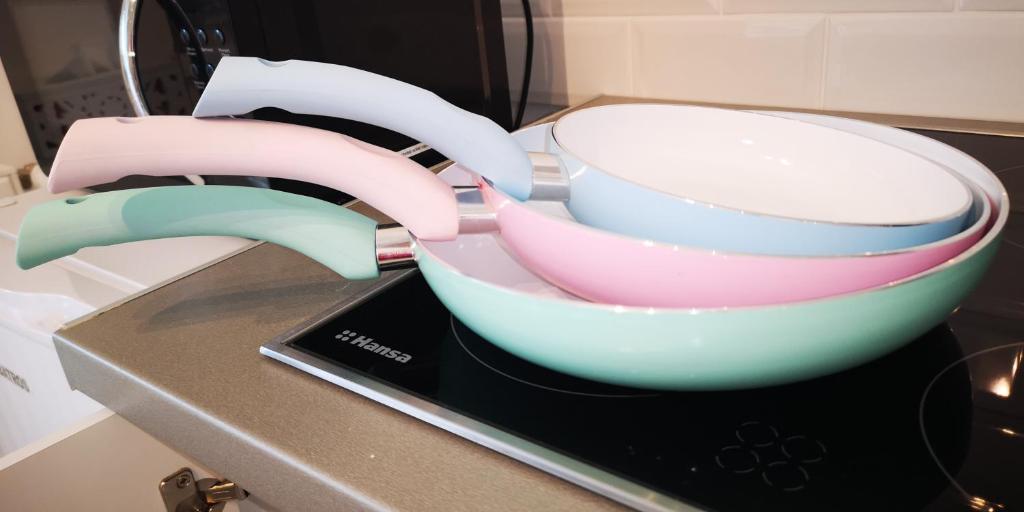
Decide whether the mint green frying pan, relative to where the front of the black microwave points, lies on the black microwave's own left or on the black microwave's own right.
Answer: on the black microwave's own left
